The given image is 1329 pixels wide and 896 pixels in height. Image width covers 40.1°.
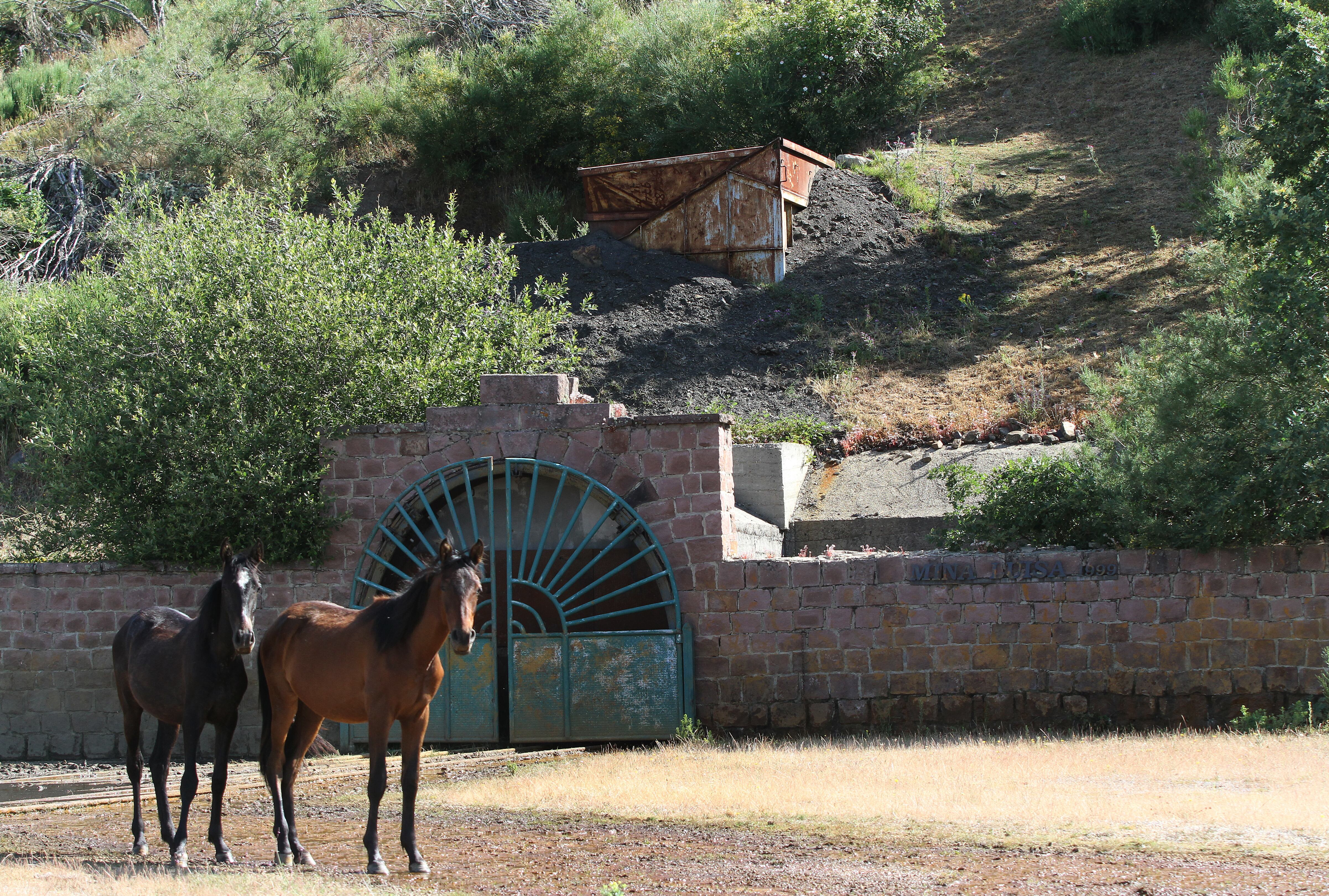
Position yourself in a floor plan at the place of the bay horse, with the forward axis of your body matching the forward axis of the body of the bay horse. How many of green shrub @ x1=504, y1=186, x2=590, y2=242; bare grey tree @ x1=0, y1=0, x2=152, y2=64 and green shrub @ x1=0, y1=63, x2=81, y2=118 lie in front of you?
0

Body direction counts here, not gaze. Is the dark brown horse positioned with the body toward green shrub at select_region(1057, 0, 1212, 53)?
no

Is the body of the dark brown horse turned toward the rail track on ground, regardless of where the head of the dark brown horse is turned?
no

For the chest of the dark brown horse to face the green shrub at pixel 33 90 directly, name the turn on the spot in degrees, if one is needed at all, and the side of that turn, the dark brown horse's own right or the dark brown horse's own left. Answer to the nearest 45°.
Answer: approximately 135° to the dark brown horse's own left

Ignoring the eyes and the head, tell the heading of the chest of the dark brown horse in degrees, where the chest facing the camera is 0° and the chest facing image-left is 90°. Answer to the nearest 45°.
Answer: approximately 315°

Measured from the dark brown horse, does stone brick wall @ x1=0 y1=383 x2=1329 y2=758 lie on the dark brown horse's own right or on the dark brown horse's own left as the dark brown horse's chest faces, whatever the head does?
on the dark brown horse's own left

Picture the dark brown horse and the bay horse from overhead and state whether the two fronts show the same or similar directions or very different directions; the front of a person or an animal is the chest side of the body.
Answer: same or similar directions

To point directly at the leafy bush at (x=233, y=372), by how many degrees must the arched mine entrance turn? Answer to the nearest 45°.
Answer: approximately 90° to its right

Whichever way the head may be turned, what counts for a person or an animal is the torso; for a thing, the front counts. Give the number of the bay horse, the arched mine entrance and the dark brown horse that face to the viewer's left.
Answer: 0

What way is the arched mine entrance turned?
toward the camera

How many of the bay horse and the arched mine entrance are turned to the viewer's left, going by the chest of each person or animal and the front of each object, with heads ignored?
0

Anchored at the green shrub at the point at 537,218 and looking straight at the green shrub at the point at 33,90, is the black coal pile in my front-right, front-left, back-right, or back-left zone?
back-left

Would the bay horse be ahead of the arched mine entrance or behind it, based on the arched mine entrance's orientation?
ahead

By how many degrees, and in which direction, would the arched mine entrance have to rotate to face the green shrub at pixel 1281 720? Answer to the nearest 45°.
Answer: approximately 90° to its left

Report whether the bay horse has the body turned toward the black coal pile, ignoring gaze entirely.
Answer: no
